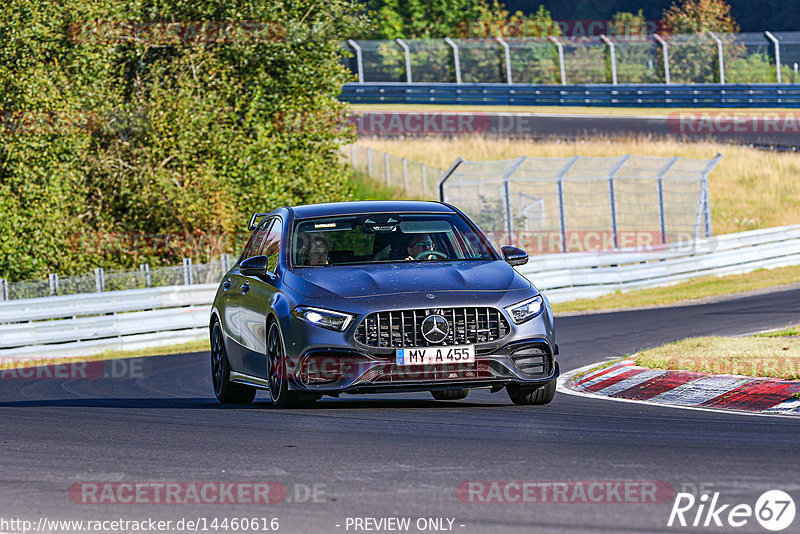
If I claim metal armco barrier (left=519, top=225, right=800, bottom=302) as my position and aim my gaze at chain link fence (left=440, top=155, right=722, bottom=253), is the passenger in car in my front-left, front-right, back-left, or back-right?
back-left

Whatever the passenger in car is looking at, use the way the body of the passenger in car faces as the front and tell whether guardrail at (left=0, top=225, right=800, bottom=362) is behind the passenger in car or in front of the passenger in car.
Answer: behind

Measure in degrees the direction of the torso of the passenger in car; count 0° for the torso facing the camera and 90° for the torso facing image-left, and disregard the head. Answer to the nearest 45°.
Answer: approximately 0°

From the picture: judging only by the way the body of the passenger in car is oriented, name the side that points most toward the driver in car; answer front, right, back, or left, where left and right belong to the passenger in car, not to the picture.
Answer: left

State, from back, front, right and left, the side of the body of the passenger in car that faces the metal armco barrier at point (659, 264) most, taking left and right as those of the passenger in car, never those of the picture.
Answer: back

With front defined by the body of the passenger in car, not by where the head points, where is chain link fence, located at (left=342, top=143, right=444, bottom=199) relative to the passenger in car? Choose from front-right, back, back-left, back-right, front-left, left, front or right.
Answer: back

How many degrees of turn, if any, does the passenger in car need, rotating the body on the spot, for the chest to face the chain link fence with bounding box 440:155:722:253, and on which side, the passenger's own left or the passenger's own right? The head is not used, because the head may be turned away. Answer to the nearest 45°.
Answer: approximately 180°
